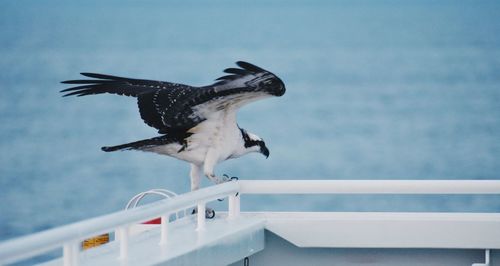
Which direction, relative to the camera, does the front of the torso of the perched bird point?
to the viewer's right
